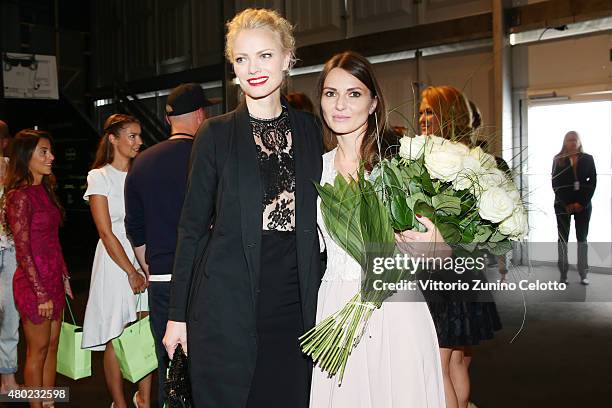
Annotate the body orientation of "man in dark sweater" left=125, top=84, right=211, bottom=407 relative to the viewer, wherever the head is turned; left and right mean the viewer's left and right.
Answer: facing away from the viewer and to the right of the viewer

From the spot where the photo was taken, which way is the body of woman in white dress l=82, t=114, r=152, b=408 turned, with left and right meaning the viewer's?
facing to the right of the viewer

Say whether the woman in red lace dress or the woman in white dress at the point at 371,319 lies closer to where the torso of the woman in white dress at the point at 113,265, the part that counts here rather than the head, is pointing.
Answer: the woman in white dress

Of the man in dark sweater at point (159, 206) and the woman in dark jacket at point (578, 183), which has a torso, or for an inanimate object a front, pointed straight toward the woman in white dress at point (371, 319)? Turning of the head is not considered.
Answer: the woman in dark jacket at point (578, 183)

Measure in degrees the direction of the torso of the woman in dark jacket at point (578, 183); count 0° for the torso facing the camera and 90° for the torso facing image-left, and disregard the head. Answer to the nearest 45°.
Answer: approximately 0°

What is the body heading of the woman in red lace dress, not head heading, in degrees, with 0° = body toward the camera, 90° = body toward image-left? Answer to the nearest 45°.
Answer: approximately 270°

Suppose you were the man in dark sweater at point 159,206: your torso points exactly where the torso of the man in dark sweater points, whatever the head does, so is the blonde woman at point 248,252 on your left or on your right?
on your right

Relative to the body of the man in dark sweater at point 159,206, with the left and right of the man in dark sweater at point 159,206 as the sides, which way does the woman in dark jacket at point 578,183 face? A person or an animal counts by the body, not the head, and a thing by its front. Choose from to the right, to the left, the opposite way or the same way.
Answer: the opposite way
